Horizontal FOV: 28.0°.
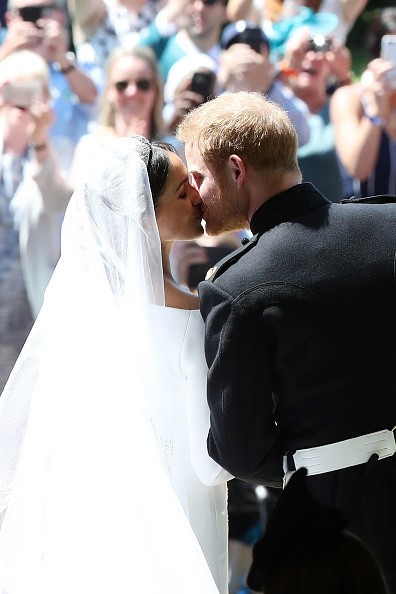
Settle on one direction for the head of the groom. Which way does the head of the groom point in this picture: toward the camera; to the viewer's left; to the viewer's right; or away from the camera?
to the viewer's left

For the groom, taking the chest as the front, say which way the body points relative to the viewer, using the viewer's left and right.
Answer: facing away from the viewer and to the left of the viewer

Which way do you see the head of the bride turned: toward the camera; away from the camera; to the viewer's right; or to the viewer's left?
to the viewer's right

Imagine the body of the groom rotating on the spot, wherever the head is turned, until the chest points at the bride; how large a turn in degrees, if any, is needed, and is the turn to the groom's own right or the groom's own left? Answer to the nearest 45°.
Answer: approximately 45° to the groom's own left
